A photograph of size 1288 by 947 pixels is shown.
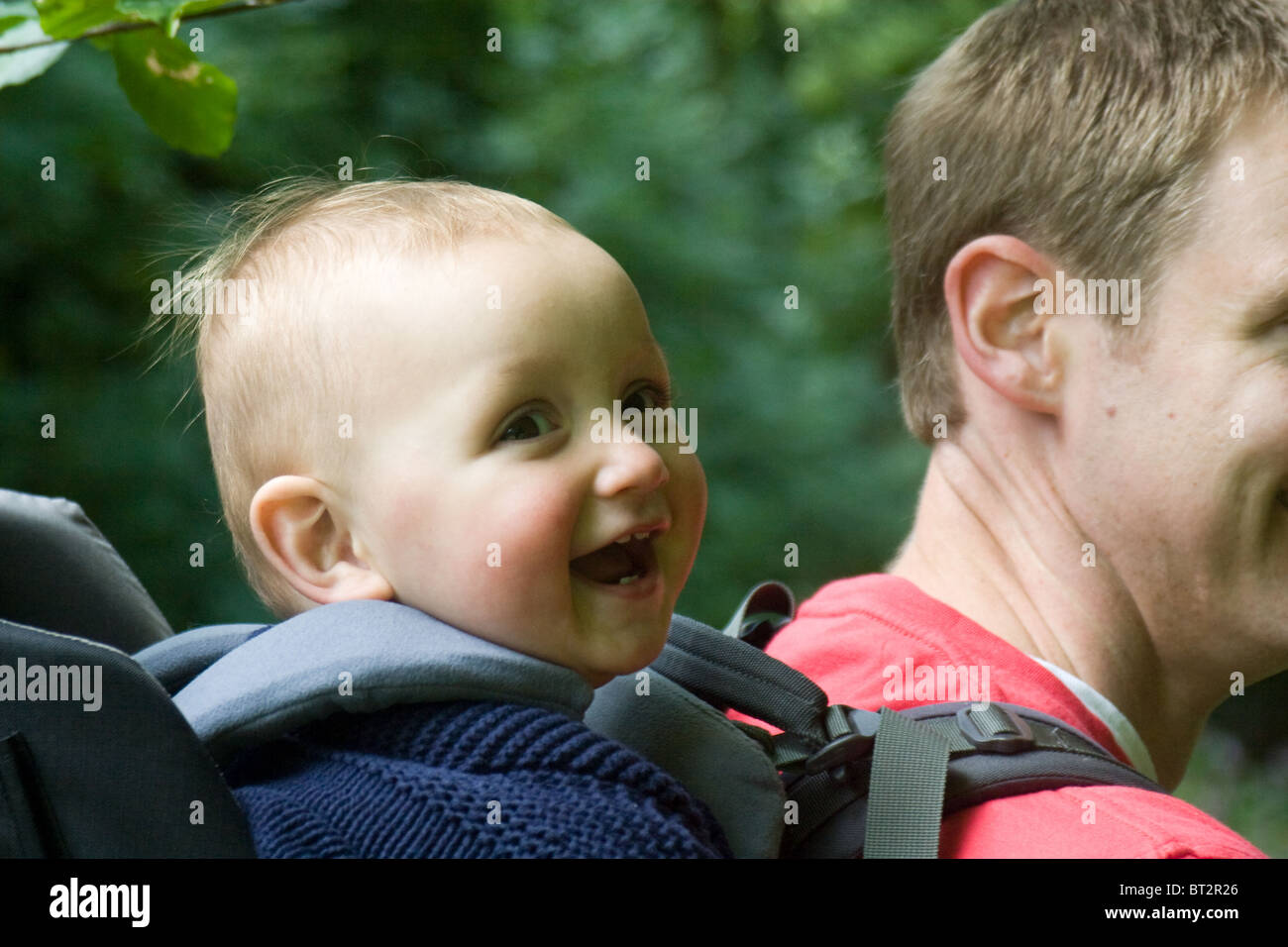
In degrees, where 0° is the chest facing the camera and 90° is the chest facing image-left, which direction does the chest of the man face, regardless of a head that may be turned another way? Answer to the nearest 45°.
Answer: approximately 270°

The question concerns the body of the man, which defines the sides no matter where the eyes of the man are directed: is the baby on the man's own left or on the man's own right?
on the man's own right

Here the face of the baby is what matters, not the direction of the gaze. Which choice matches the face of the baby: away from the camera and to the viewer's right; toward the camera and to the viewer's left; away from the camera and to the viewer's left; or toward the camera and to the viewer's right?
toward the camera and to the viewer's right

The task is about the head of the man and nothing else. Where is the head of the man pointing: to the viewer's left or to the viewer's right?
to the viewer's right
